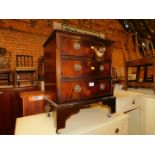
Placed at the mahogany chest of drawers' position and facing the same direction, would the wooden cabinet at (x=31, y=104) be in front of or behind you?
behind

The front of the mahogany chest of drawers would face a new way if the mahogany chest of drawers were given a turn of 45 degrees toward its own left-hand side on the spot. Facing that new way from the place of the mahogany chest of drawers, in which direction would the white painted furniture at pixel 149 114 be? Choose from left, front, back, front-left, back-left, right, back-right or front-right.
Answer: front-left

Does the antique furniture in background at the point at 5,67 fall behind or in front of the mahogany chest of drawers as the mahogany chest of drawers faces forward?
behind

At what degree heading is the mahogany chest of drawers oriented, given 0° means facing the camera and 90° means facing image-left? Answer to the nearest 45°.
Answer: approximately 315°

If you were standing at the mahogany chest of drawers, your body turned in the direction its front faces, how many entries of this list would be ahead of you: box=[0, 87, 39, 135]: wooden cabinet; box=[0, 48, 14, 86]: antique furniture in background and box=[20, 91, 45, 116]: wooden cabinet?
0

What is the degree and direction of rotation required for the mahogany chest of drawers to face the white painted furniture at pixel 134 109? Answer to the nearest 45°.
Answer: approximately 90° to its left
